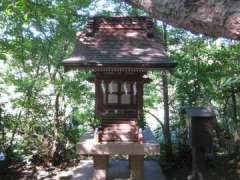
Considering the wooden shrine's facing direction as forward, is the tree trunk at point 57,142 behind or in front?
behind

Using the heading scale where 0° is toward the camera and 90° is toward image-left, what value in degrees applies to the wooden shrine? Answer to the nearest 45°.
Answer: approximately 0°

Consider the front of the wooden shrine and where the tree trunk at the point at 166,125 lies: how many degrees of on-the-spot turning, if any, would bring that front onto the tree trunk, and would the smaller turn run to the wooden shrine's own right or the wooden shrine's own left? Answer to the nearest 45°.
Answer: approximately 135° to the wooden shrine's own left
